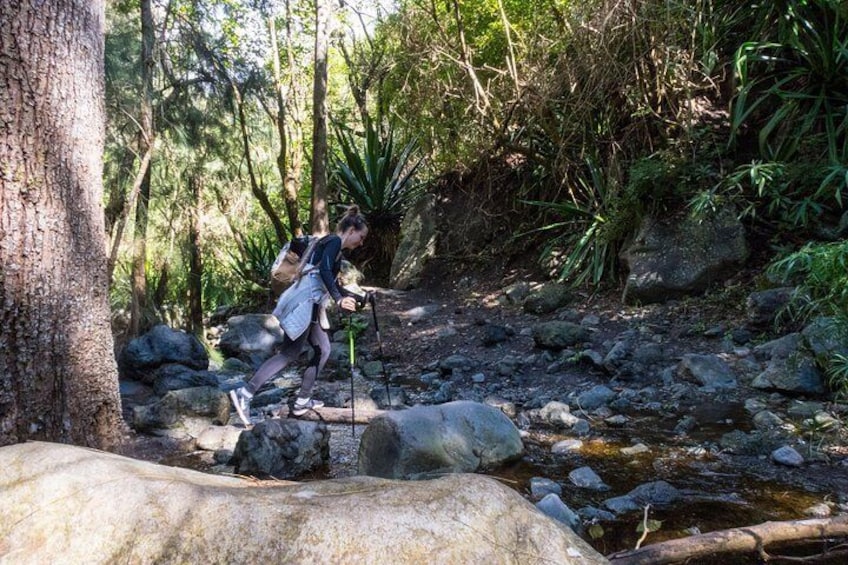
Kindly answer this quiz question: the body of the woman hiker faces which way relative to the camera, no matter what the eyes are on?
to the viewer's right

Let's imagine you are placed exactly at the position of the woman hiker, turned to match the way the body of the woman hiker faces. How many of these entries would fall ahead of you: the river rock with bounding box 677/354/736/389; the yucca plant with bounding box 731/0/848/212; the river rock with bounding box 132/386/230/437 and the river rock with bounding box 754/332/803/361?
3

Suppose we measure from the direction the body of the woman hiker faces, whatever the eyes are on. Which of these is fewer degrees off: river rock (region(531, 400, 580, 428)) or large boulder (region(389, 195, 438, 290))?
the river rock

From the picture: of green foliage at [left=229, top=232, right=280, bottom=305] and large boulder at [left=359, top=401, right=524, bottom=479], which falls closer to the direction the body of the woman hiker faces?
the large boulder

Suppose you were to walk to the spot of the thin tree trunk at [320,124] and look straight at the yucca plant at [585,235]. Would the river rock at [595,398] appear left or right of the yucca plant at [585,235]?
right

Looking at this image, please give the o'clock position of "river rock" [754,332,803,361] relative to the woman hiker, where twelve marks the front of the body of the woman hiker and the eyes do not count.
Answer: The river rock is roughly at 12 o'clock from the woman hiker.

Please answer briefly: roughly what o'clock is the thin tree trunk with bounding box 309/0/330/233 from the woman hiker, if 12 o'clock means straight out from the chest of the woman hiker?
The thin tree trunk is roughly at 9 o'clock from the woman hiker.

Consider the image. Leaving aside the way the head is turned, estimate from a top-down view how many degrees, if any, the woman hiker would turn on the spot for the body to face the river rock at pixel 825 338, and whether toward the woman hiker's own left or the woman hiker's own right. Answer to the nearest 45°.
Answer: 0° — they already face it

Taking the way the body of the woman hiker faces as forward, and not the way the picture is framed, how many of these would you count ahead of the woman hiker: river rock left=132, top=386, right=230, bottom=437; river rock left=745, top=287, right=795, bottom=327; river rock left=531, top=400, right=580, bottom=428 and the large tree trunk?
2

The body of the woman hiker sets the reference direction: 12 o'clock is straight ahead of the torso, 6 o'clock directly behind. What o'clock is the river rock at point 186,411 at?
The river rock is roughly at 7 o'clock from the woman hiker.

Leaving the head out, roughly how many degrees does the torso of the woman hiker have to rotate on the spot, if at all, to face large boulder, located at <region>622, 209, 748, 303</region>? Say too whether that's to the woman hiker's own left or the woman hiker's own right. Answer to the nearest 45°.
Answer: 0° — they already face it

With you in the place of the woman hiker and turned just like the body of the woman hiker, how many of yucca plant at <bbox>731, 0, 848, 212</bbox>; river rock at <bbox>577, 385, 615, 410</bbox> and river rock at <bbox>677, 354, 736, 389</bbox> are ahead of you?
3
